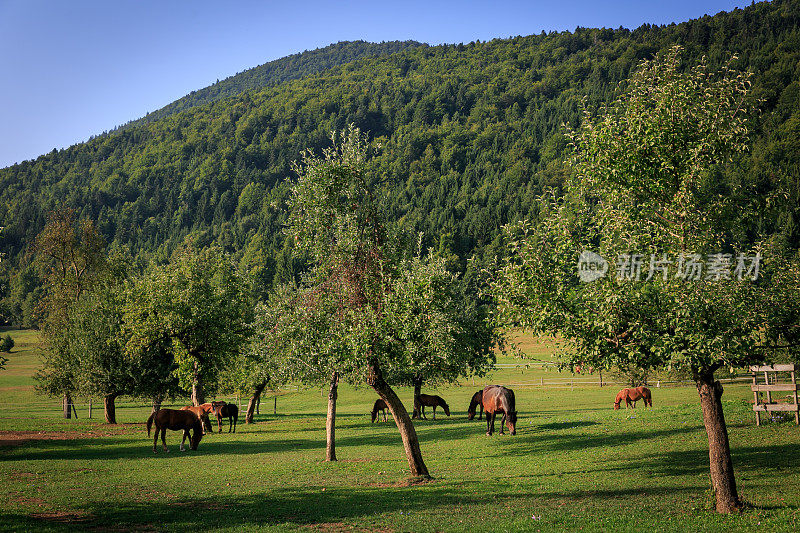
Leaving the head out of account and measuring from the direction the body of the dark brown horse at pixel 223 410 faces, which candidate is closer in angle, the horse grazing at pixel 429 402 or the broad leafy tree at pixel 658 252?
the broad leafy tree

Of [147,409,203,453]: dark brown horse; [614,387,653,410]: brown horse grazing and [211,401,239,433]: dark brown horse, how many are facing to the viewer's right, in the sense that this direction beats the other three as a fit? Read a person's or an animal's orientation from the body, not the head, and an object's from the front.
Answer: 1

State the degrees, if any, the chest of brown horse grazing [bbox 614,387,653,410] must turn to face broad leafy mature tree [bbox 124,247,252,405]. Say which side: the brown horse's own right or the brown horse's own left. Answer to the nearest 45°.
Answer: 0° — it already faces it

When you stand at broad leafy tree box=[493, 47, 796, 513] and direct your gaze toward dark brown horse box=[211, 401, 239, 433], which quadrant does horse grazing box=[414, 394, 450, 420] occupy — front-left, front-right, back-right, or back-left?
front-right

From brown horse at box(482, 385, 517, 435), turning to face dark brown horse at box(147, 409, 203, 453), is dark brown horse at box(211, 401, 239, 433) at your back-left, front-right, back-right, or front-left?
front-right

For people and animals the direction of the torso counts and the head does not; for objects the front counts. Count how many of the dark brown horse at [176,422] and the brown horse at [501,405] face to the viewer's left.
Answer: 0

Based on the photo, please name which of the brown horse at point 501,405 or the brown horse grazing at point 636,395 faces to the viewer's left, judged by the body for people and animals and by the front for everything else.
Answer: the brown horse grazing

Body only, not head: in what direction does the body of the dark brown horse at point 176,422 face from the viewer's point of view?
to the viewer's right

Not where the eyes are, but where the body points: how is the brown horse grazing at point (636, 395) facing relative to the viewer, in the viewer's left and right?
facing to the left of the viewer

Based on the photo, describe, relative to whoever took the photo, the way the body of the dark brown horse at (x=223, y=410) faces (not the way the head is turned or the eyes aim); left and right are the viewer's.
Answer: facing the viewer and to the left of the viewer
